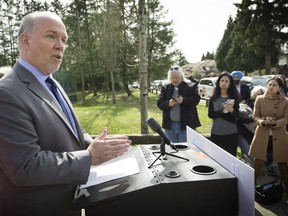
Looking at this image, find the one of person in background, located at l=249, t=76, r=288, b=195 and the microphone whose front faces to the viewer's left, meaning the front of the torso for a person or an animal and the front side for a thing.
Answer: the microphone

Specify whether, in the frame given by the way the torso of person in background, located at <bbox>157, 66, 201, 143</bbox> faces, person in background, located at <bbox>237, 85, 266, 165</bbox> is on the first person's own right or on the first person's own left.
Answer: on the first person's own left

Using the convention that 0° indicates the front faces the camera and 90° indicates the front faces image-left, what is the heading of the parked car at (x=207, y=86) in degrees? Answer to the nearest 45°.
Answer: approximately 45°

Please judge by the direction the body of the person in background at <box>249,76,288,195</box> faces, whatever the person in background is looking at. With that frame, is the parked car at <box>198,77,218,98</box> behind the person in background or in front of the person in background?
behind

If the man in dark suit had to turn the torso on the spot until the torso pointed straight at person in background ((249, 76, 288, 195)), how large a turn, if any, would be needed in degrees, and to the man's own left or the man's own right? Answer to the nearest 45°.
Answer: approximately 90° to the man's own left

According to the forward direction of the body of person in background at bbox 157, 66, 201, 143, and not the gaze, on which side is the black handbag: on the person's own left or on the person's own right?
on the person's own left

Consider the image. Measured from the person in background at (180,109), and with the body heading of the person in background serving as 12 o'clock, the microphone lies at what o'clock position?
The microphone is roughly at 12 o'clock from the person in background.

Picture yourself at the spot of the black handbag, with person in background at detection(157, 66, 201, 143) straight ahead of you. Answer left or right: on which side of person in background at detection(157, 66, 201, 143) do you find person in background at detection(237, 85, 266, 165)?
right

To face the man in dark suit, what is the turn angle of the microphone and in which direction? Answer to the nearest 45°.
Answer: approximately 45° to its left

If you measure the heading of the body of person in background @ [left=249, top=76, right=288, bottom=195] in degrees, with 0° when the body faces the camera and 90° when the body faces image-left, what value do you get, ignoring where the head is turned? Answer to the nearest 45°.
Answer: approximately 0°

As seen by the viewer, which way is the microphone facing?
to the viewer's left

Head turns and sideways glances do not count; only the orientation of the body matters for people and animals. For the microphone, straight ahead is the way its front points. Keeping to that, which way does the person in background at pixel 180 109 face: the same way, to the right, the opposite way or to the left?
to the left
